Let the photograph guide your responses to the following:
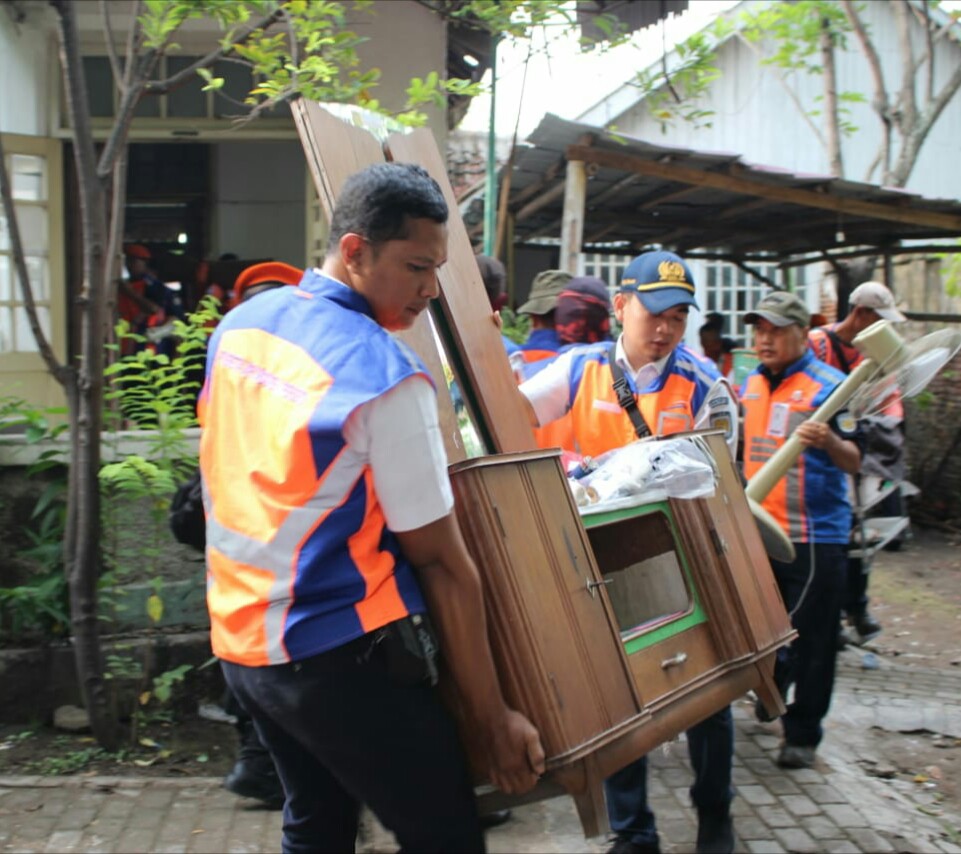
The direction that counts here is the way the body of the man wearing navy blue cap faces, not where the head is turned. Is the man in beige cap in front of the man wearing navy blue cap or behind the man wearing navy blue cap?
behind
